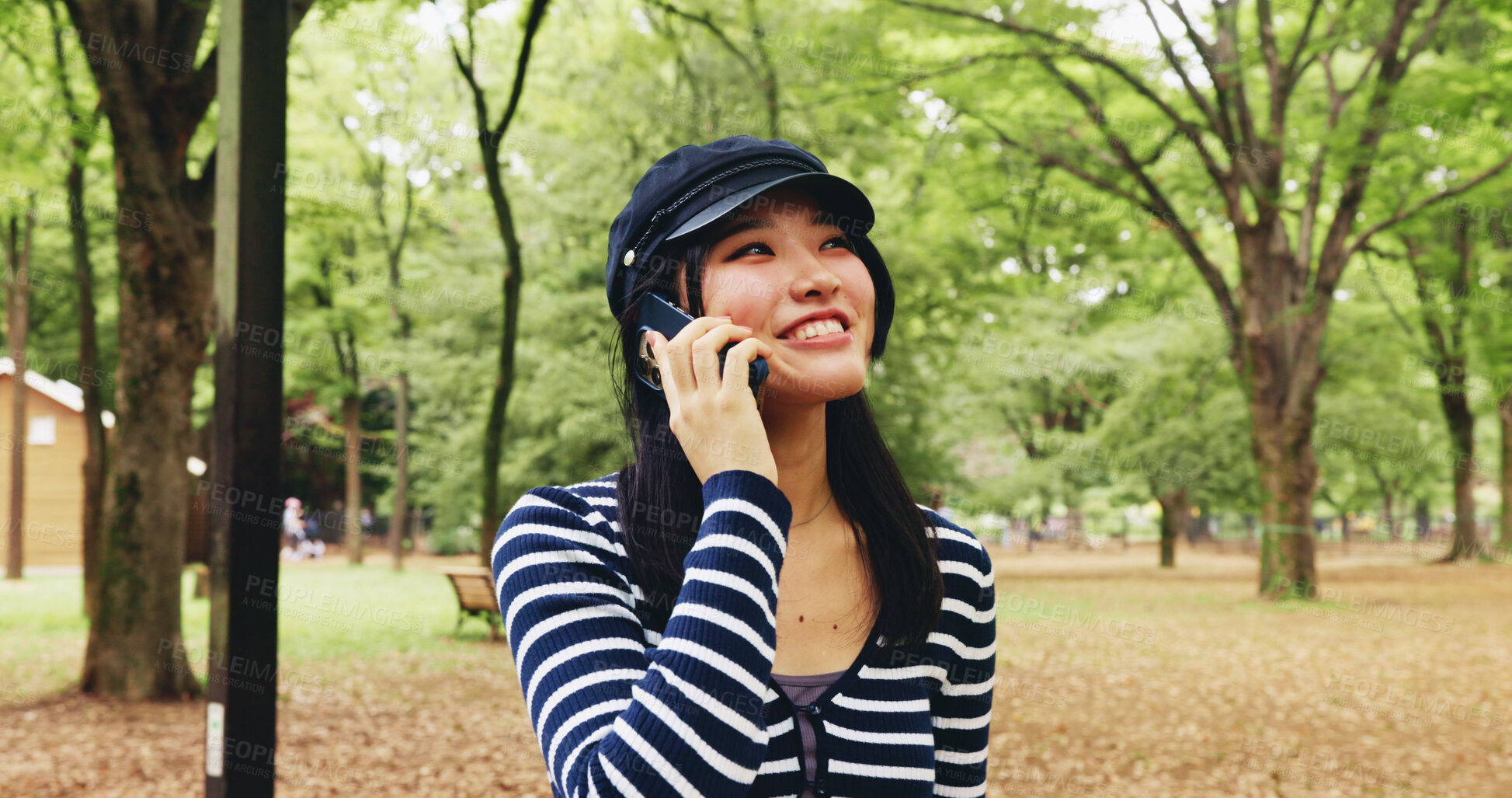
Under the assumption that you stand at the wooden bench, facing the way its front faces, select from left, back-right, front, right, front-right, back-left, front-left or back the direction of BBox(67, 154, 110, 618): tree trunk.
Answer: back-left

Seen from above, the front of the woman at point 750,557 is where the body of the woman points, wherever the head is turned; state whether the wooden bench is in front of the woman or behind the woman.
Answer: behind

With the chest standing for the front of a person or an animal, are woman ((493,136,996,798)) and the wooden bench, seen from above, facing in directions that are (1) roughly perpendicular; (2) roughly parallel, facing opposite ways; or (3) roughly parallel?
roughly perpendicular

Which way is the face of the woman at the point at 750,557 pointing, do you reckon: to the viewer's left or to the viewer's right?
to the viewer's right

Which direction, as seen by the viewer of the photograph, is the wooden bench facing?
facing away from the viewer and to the right of the viewer

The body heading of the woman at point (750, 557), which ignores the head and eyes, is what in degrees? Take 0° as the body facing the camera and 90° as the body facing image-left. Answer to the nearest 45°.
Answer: approximately 315°
